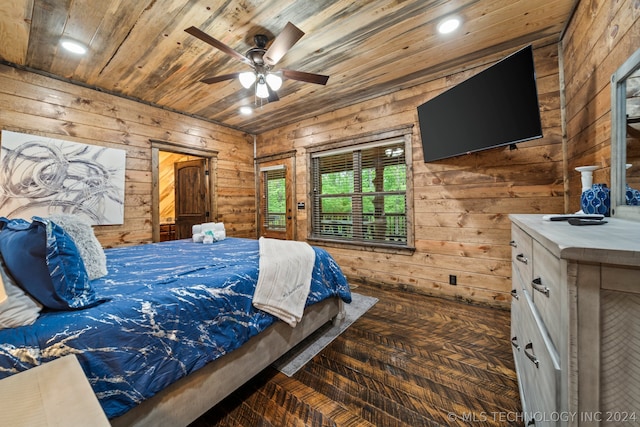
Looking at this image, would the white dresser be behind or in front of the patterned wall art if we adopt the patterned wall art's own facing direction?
in front

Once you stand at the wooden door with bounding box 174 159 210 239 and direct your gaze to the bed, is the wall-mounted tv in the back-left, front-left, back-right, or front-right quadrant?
front-left

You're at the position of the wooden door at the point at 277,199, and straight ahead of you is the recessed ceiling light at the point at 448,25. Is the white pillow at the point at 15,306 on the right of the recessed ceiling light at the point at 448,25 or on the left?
right

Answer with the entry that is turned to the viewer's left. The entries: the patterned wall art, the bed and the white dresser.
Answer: the white dresser

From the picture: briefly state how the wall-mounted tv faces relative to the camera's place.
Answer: facing the viewer and to the left of the viewer

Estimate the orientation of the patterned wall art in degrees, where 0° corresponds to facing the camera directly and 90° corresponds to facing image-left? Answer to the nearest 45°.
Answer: approximately 315°

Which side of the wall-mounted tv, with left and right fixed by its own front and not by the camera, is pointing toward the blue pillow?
front

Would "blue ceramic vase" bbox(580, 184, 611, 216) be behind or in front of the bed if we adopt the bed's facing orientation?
in front

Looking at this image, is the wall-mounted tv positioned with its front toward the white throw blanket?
yes

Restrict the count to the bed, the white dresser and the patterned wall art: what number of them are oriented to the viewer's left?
1

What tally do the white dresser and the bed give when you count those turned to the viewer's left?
1

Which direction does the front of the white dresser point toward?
to the viewer's left

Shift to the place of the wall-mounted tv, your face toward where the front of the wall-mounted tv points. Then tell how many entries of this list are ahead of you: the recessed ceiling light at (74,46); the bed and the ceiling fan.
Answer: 3

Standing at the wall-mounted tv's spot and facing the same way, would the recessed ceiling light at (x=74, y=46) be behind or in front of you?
in front

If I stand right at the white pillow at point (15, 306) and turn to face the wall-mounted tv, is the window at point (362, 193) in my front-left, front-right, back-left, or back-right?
front-left

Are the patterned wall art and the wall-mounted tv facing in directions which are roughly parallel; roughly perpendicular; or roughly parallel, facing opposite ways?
roughly parallel, facing opposite ways

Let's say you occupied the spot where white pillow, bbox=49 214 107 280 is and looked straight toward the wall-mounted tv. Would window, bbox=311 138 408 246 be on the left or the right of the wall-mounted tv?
left

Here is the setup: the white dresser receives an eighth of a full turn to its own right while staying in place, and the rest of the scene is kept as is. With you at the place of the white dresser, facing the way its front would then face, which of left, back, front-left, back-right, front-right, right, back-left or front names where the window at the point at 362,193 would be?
front
